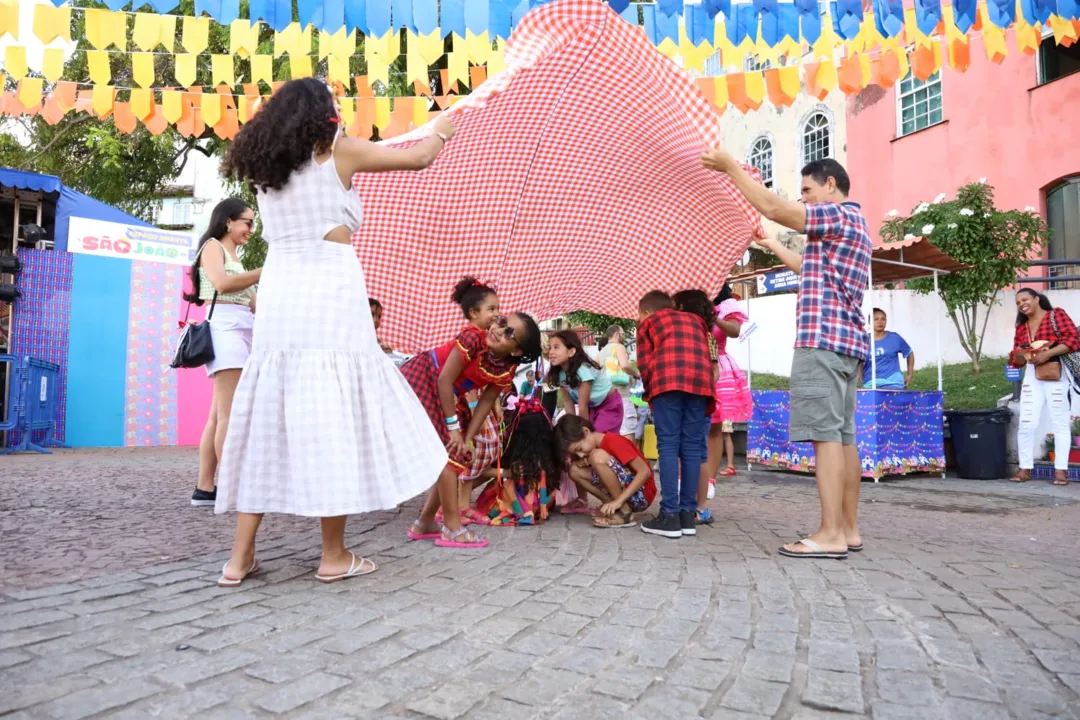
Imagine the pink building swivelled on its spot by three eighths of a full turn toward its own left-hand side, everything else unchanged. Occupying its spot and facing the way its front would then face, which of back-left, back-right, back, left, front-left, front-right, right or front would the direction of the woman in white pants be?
right

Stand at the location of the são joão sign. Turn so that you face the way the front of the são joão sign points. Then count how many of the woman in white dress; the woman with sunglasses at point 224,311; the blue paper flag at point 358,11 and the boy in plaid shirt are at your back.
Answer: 0

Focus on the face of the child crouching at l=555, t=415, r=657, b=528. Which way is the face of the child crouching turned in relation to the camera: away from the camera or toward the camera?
toward the camera

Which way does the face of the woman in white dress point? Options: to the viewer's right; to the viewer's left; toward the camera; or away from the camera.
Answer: away from the camera

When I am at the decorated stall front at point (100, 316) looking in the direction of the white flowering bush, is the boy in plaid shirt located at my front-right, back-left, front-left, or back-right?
front-right

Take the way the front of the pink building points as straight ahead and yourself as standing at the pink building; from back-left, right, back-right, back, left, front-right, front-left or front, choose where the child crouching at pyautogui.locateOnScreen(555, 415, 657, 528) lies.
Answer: front-left

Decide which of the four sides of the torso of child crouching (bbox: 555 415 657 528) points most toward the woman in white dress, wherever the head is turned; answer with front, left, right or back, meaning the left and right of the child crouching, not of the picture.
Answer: front

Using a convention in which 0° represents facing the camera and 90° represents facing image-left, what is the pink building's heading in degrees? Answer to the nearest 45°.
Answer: approximately 45°

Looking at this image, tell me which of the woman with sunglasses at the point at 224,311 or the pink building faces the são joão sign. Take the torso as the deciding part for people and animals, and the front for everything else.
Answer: the pink building

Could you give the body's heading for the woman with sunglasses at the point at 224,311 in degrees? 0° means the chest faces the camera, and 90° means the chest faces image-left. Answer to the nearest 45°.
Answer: approximately 270°
